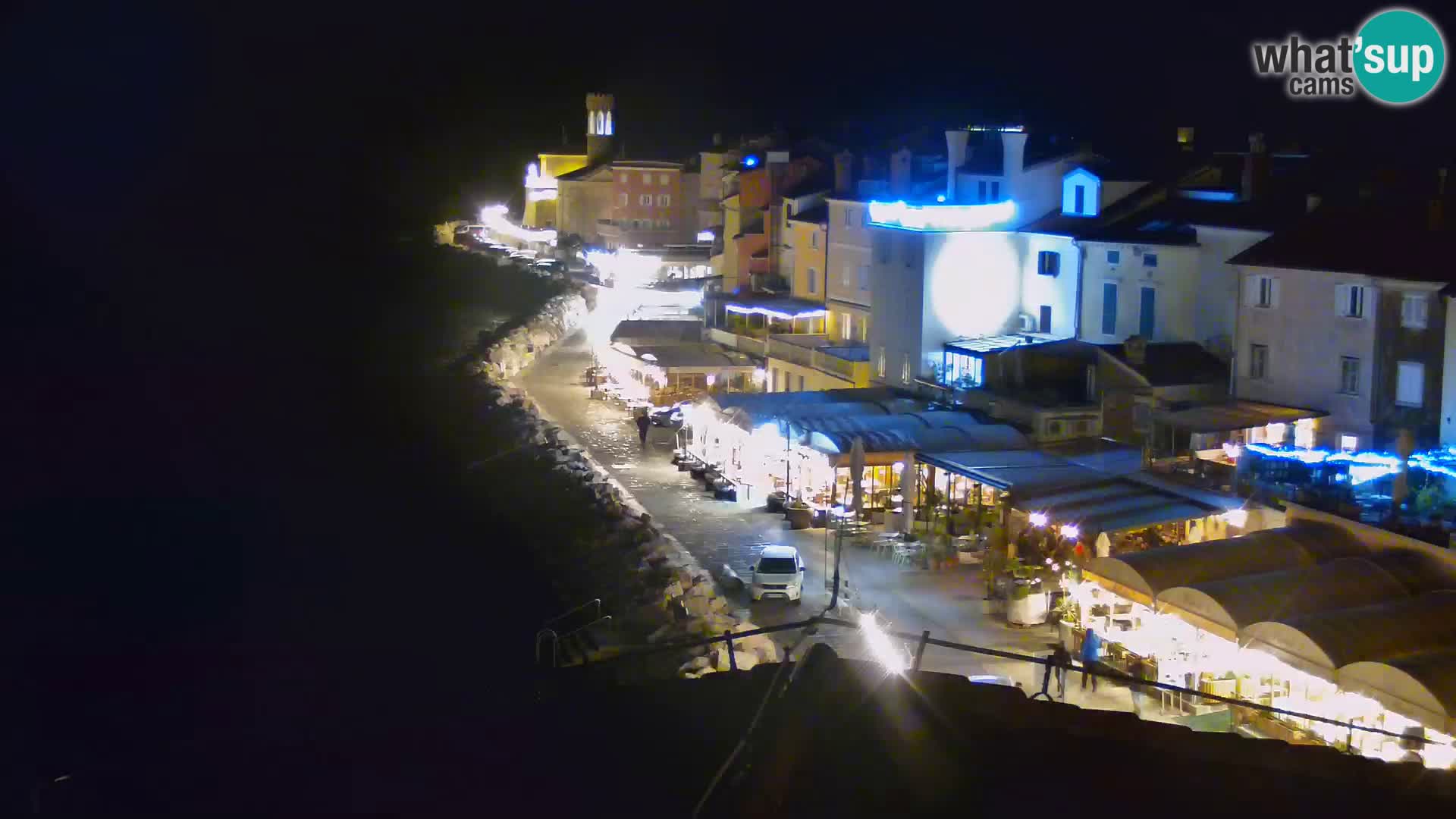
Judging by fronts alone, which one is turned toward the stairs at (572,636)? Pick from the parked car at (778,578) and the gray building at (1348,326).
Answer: the gray building

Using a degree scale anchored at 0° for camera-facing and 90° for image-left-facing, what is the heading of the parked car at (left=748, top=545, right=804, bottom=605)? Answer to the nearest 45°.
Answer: approximately 0°

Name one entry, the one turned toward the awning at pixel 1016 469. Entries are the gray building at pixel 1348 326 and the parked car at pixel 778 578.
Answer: the gray building

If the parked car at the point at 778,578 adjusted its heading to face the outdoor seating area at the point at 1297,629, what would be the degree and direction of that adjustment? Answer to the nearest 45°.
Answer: approximately 45° to its left

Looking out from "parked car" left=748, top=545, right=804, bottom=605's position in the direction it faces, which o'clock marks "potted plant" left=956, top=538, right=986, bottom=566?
The potted plant is roughly at 8 o'clock from the parked car.

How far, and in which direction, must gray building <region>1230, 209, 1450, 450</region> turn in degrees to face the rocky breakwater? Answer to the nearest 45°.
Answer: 0° — it already faces it

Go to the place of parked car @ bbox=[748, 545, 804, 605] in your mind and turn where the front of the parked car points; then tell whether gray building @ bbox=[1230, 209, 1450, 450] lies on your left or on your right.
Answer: on your left

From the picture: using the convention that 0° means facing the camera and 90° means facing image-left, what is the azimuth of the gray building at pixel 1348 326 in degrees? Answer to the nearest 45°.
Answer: approximately 45°

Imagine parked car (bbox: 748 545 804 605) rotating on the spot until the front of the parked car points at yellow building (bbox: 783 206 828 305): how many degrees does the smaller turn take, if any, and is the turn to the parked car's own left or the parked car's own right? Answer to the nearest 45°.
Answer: approximately 180°

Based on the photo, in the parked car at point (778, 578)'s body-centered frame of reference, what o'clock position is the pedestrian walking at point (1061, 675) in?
The pedestrian walking is roughly at 11 o'clock from the parked car.
